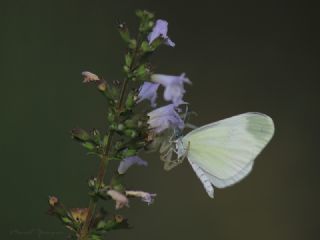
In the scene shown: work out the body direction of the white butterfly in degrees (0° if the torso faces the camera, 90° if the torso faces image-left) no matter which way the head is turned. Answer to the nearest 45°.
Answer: approximately 90°
